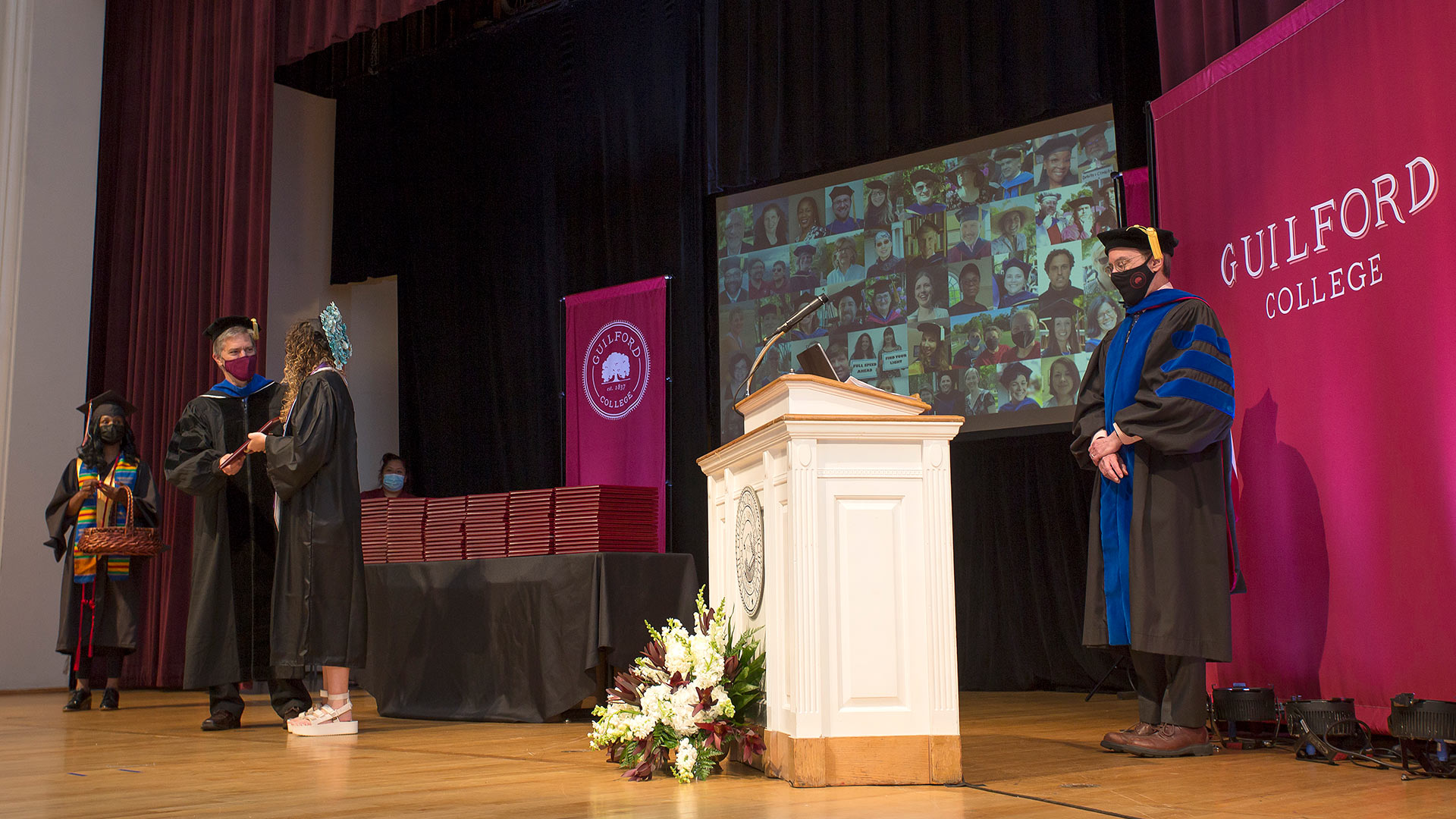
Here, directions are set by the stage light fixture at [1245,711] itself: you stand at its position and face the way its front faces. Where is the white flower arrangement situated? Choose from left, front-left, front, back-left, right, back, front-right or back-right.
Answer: back-left

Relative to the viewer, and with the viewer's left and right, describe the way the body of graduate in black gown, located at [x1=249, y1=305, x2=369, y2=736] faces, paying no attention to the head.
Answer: facing to the left of the viewer

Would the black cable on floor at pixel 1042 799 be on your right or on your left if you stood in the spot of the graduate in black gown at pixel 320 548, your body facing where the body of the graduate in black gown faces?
on your left

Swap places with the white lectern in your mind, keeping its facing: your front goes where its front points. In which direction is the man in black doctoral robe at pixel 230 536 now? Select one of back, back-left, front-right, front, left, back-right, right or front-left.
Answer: front-right

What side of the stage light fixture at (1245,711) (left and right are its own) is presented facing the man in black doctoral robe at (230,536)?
left

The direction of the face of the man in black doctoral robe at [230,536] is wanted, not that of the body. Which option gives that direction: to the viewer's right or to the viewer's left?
to the viewer's right

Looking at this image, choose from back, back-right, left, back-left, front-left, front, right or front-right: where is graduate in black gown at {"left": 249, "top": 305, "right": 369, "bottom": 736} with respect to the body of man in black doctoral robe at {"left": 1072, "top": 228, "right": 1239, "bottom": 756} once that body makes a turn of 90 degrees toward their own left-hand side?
back-right

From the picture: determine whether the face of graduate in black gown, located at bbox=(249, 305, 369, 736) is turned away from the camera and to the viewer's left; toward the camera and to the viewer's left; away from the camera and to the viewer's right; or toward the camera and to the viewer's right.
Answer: away from the camera and to the viewer's left

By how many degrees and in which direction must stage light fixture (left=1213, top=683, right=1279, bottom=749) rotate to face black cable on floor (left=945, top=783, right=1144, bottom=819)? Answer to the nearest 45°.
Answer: approximately 180°

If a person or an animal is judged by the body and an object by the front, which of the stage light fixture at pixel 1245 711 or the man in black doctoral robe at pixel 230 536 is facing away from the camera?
the stage light fixture
